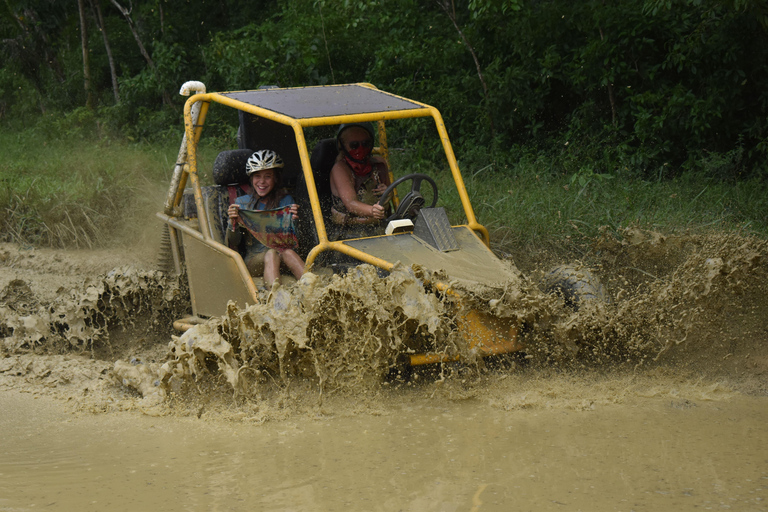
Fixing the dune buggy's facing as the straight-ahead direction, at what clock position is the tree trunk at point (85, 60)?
The tree trunk is roughly at 7 o'clock from the dune buggy.

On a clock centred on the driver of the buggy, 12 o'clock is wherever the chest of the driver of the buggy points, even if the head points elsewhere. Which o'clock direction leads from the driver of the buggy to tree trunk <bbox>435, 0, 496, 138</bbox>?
The tree trunk is roughly at 8 o'clock from the driver of the buggy.

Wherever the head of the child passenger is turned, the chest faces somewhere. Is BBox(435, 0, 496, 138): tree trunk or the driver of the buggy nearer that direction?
the driver of the buggy

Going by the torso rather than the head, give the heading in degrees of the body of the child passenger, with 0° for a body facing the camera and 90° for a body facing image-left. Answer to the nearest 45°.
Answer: approximately 315°

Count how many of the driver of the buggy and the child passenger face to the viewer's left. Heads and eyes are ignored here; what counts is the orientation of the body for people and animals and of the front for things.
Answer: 0

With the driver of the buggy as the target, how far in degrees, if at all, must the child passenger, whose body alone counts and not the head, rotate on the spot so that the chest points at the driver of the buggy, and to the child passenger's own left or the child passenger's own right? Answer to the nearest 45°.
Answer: approximately 45° to the child passenger's own left

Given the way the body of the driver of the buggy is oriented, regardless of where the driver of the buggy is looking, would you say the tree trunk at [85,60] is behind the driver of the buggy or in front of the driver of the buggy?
behind

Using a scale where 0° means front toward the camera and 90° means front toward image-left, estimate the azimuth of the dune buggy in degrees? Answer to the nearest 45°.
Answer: approximately 315°

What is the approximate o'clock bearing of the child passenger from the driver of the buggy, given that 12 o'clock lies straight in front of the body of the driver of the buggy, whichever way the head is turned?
The child passenger is roughly at 4 o'clock from the driver of the buggy.

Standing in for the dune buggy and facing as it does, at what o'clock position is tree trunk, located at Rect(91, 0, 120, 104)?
The tree trunk is roughly at 7 o'clock from the dune buggy.

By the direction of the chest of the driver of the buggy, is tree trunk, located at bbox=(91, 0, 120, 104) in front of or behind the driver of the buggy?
behind

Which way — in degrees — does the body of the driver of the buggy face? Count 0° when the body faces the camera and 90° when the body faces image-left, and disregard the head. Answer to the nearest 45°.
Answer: approximately 315°
